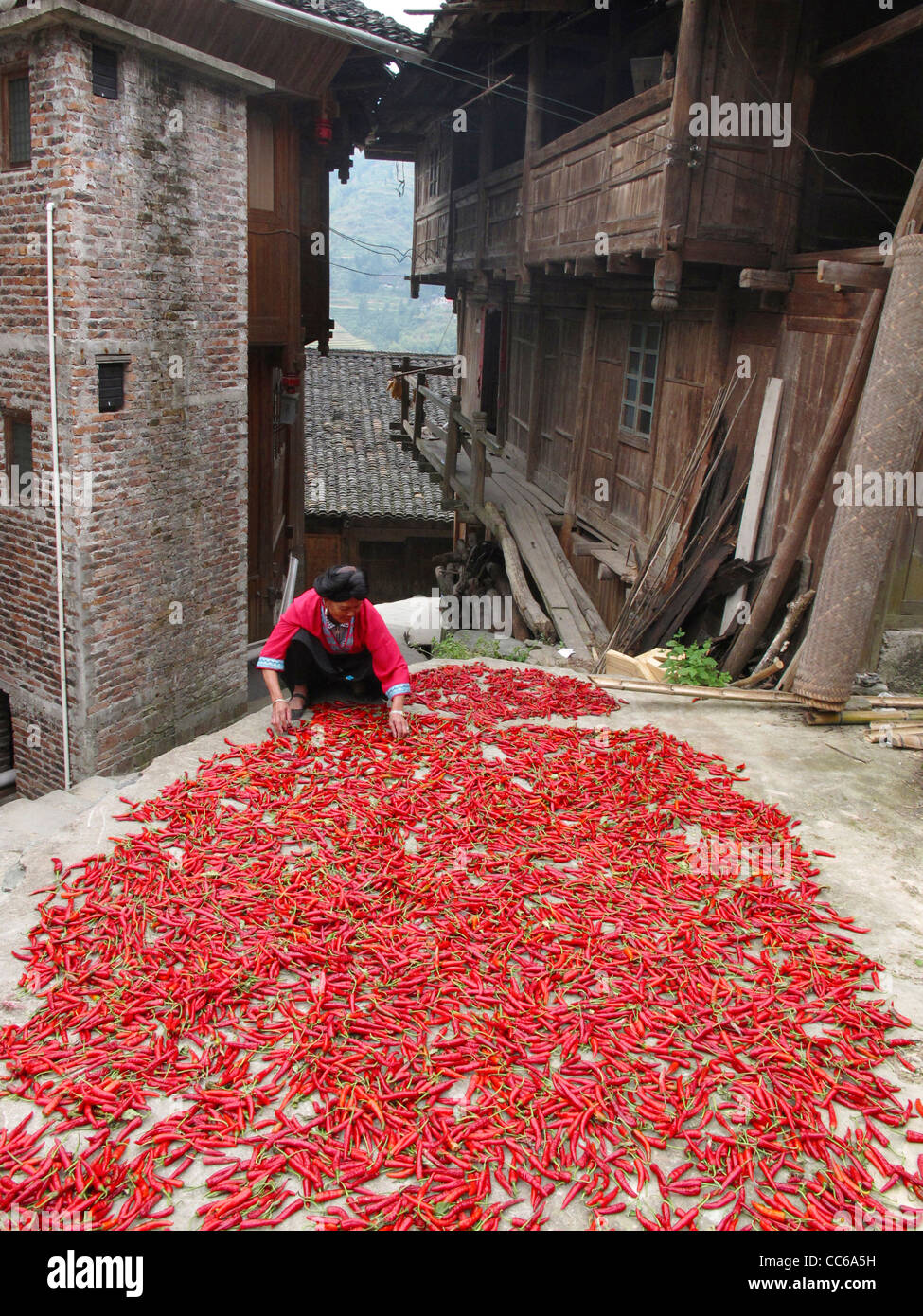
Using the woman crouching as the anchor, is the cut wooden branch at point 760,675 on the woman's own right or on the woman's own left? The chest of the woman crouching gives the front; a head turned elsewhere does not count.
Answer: on the woman's own left

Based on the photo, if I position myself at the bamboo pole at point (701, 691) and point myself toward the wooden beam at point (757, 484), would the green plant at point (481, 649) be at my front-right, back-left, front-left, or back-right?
front-left

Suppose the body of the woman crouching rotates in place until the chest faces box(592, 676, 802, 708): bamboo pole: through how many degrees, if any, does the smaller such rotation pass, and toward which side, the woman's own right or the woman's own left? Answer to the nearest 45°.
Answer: approximately 90° to the woman's own left

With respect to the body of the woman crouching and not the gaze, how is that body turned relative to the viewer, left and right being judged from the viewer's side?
facing the viewer

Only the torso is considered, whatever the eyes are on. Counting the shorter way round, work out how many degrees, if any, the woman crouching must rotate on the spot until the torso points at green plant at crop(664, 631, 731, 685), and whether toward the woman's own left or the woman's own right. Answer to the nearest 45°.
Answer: approximately 135° to the woman's own left

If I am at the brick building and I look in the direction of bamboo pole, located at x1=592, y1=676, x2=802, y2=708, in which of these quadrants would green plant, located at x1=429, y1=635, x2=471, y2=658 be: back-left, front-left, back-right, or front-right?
front-left

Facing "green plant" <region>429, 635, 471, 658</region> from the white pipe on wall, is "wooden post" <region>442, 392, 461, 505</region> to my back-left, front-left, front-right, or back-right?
front-left

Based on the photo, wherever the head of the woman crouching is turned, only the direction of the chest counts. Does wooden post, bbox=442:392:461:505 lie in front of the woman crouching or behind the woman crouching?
behind

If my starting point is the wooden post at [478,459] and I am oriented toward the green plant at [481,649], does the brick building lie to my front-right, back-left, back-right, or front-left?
front-right

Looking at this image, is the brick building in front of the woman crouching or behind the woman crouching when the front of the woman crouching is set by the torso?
behind

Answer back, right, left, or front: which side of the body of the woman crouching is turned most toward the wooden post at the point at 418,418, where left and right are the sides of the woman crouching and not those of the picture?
back

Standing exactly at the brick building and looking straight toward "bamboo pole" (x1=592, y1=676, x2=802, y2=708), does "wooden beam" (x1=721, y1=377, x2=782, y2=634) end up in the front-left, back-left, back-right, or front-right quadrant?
front-left

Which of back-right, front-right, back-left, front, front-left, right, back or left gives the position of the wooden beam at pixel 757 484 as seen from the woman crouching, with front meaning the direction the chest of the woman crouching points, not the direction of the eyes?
back-left
